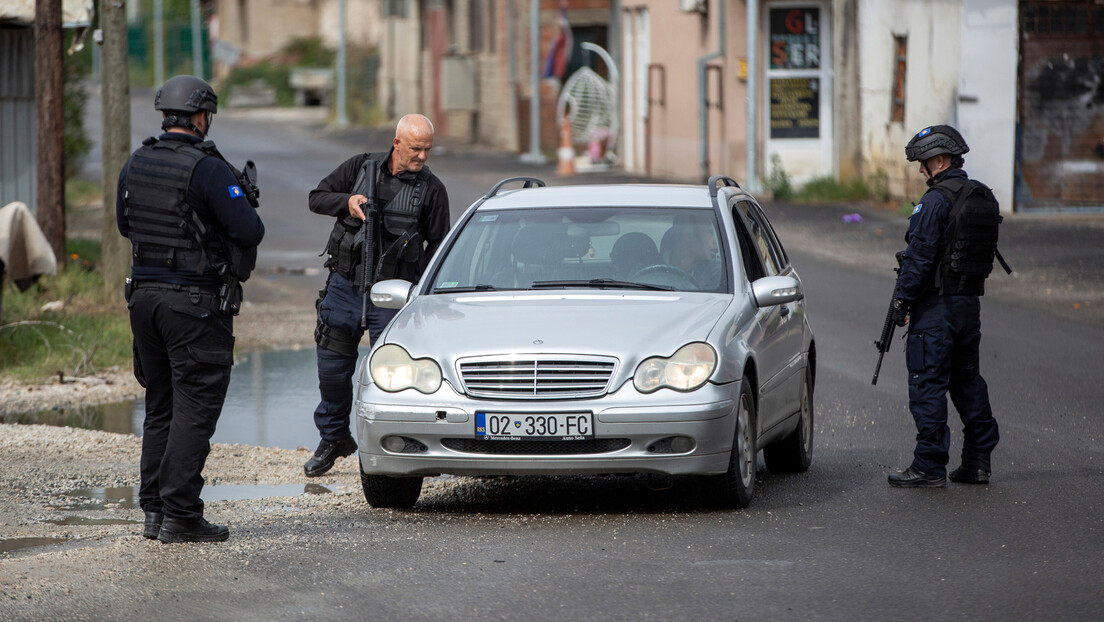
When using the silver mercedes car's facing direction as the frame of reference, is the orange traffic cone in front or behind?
behind

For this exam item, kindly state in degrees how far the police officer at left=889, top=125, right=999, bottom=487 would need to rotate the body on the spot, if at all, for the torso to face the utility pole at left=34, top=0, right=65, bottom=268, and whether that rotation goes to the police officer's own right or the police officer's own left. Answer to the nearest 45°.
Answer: approximately 45° to the police officer's own right

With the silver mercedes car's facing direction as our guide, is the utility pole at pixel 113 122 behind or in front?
behind

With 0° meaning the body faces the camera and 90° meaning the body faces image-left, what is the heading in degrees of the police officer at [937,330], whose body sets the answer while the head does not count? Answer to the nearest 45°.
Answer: approximately 90°

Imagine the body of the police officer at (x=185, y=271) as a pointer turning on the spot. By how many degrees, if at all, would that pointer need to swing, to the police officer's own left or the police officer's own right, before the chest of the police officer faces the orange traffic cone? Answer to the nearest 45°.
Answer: approximately 45° to the police officer's own left

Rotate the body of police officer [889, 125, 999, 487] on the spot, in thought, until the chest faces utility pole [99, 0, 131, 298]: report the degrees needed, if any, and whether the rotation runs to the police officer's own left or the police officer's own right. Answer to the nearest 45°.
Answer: approximately 45° to the police officer's own right

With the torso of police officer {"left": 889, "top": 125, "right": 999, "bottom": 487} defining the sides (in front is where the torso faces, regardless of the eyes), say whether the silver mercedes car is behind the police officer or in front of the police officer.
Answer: in front

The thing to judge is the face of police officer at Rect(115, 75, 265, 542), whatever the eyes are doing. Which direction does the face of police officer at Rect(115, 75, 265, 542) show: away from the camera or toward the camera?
away from the camera

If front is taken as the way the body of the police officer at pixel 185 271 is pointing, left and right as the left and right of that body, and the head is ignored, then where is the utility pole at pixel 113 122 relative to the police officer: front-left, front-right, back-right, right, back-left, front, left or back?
front-left

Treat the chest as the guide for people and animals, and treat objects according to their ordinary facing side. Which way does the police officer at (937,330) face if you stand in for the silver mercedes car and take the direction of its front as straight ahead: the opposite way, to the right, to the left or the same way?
to the right

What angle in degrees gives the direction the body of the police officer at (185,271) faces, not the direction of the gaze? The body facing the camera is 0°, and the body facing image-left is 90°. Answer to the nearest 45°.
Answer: approximately 225°

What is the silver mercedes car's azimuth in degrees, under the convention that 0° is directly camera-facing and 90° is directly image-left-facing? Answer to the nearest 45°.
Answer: approximately 0°

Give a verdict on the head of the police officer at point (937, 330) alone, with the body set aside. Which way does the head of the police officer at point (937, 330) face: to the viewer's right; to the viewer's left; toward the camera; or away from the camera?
to the viewer's left

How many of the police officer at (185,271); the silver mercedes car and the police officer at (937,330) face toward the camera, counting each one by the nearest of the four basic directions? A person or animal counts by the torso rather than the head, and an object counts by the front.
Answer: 1
